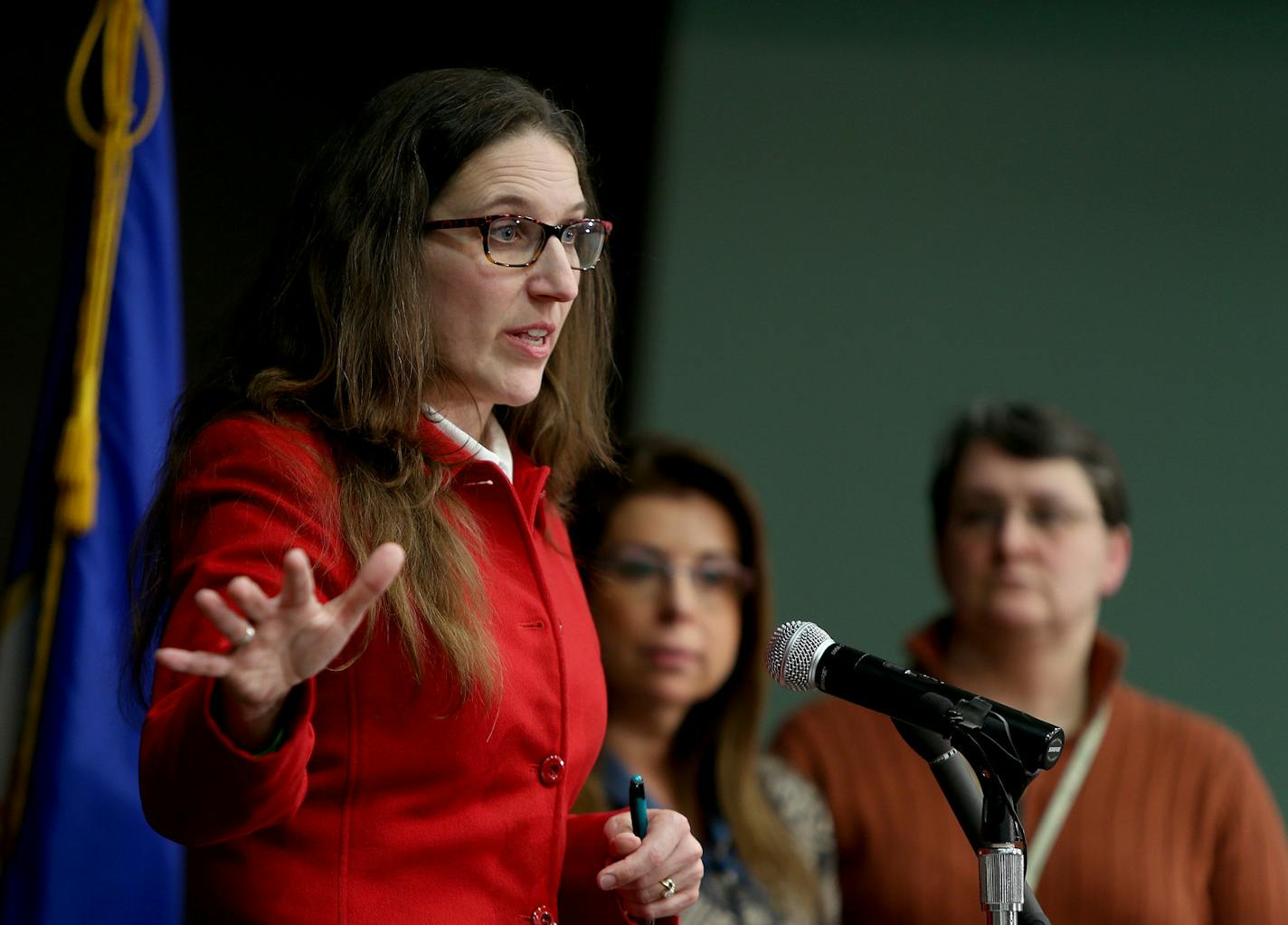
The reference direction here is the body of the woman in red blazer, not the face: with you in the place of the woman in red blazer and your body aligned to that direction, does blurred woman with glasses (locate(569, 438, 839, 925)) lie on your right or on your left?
on your left

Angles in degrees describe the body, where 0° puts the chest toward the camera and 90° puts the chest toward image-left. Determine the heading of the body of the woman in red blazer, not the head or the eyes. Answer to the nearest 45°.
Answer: approximately 315°

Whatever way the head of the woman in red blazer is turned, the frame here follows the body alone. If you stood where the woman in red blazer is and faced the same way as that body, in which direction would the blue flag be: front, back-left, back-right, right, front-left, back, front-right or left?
back

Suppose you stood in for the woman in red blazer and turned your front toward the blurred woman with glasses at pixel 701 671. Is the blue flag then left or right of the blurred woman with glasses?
left
